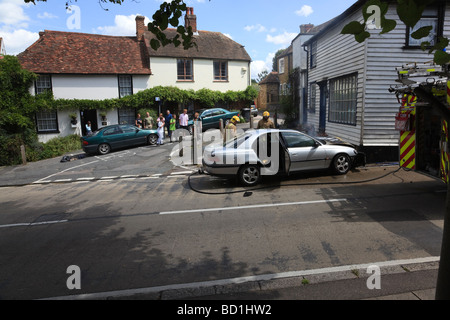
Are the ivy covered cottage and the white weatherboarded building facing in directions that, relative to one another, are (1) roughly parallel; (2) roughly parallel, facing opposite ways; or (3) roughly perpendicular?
roughly perpendicular

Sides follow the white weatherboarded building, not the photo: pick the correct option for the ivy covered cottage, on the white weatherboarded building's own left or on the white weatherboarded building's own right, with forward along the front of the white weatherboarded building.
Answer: on the white weatherboarded building's own right

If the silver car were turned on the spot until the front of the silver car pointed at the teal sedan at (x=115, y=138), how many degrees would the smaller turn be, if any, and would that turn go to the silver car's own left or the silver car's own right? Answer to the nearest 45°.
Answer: approximately 135° to the silver car's own left

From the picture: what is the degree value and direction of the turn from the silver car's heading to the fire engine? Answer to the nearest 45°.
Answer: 0° — it already faces it

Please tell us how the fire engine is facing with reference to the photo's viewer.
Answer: facing away from the viewer and to the right of the viewer

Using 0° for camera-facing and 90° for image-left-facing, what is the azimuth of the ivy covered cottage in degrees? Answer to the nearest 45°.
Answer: approximately 0°

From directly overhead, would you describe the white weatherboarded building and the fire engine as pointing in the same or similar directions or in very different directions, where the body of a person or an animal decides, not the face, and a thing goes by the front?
very different directions

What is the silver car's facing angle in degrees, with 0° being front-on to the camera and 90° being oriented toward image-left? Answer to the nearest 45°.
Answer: approximately 270°
